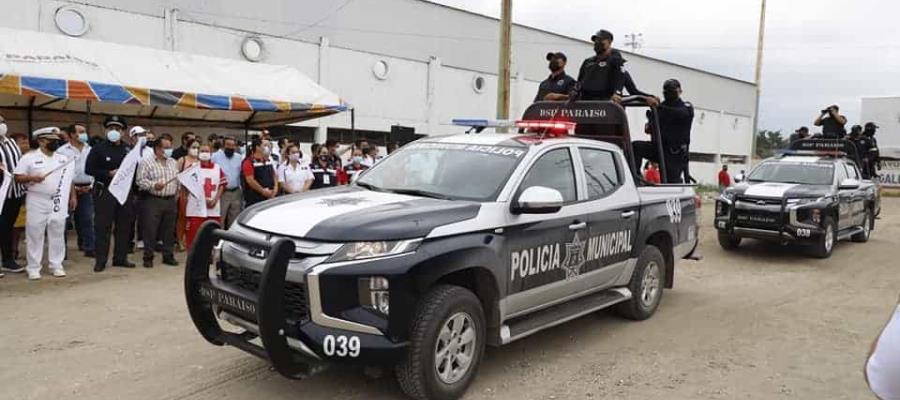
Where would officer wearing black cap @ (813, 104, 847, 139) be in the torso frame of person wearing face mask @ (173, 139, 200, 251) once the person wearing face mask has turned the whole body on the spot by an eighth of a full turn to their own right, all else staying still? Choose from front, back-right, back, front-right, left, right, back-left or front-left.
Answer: left

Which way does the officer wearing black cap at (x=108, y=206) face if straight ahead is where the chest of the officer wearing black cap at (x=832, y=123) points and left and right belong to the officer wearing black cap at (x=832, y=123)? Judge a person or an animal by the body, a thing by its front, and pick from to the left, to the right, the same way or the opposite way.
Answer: to the left

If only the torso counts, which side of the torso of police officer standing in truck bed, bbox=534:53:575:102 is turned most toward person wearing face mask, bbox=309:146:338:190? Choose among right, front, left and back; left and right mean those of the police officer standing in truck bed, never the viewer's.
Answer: right

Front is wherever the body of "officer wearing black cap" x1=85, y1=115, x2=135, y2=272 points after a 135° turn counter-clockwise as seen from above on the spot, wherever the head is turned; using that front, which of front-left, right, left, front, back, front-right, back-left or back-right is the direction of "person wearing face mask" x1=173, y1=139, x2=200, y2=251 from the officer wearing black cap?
front

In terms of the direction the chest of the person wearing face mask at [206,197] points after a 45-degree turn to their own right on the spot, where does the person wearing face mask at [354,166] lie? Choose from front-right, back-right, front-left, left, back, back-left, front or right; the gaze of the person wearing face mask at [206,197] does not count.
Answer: back

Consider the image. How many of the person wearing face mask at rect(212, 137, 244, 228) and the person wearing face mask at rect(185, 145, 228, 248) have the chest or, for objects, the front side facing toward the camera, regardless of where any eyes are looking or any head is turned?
2

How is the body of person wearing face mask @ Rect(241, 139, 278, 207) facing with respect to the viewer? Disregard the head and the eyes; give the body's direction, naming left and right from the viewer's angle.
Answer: facing the viewer and to the right of the viewer

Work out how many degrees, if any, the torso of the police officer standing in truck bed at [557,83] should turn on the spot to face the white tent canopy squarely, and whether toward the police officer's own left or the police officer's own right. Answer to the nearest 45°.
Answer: approximately 45° to the police officer's own right

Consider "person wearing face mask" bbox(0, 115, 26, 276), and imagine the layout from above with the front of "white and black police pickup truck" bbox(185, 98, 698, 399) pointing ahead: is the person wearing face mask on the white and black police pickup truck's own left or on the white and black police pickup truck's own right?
on the white and black police pickup truck's own right

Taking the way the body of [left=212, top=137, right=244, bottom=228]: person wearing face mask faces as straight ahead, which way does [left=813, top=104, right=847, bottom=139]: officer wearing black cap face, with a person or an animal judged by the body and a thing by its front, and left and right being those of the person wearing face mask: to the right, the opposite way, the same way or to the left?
to the right

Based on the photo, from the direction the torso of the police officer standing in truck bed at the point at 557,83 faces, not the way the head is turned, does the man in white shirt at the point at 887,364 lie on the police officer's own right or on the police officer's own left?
on the police officer's own left

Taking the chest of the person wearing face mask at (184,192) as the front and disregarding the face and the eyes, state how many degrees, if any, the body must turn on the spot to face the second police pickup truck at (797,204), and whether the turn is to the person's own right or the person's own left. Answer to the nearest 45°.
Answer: approximately 45° to the person's own left

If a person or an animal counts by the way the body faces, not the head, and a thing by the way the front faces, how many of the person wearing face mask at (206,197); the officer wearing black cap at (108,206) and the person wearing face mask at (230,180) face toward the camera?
3

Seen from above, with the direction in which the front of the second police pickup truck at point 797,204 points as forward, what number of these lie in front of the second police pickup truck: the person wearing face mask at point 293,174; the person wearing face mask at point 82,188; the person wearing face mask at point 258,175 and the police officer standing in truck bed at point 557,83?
4

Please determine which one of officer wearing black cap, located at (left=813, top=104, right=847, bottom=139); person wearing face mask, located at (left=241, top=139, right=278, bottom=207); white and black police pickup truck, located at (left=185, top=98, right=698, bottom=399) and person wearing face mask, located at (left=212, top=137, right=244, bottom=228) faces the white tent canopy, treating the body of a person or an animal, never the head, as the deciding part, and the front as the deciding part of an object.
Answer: the officer wearing black cap
